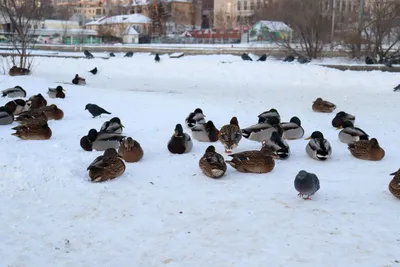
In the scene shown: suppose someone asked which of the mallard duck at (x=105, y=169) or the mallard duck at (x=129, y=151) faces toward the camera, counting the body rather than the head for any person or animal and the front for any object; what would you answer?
the mallard duck at (x=129, y=151)

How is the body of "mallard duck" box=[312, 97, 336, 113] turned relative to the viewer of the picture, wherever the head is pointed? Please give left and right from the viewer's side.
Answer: facing to the left of the viewer

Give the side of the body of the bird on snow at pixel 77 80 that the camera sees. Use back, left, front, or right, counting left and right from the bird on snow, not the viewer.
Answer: left

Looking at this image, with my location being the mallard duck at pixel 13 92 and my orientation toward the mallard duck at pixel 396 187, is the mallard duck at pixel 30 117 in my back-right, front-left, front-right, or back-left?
front-right

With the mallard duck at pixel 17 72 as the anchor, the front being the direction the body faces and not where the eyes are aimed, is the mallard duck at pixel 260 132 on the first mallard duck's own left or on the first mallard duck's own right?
on the first mallard duck's own left

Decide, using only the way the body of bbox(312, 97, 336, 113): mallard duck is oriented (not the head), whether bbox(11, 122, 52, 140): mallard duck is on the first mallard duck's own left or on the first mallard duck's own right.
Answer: on the first mallard duck's own left

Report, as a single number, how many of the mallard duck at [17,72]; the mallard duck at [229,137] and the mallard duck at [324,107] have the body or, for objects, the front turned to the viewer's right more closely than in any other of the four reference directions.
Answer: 0

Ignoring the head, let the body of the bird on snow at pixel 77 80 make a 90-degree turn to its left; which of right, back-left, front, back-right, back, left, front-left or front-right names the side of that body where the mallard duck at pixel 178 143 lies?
front

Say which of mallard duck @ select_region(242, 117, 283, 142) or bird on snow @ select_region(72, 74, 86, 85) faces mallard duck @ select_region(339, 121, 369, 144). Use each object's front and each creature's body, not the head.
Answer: mallard duck @ select_region(242, 117, 283, 142)

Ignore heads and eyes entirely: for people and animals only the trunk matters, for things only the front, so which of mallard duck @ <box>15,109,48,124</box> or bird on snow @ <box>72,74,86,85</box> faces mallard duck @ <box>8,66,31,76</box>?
the bird on snow
